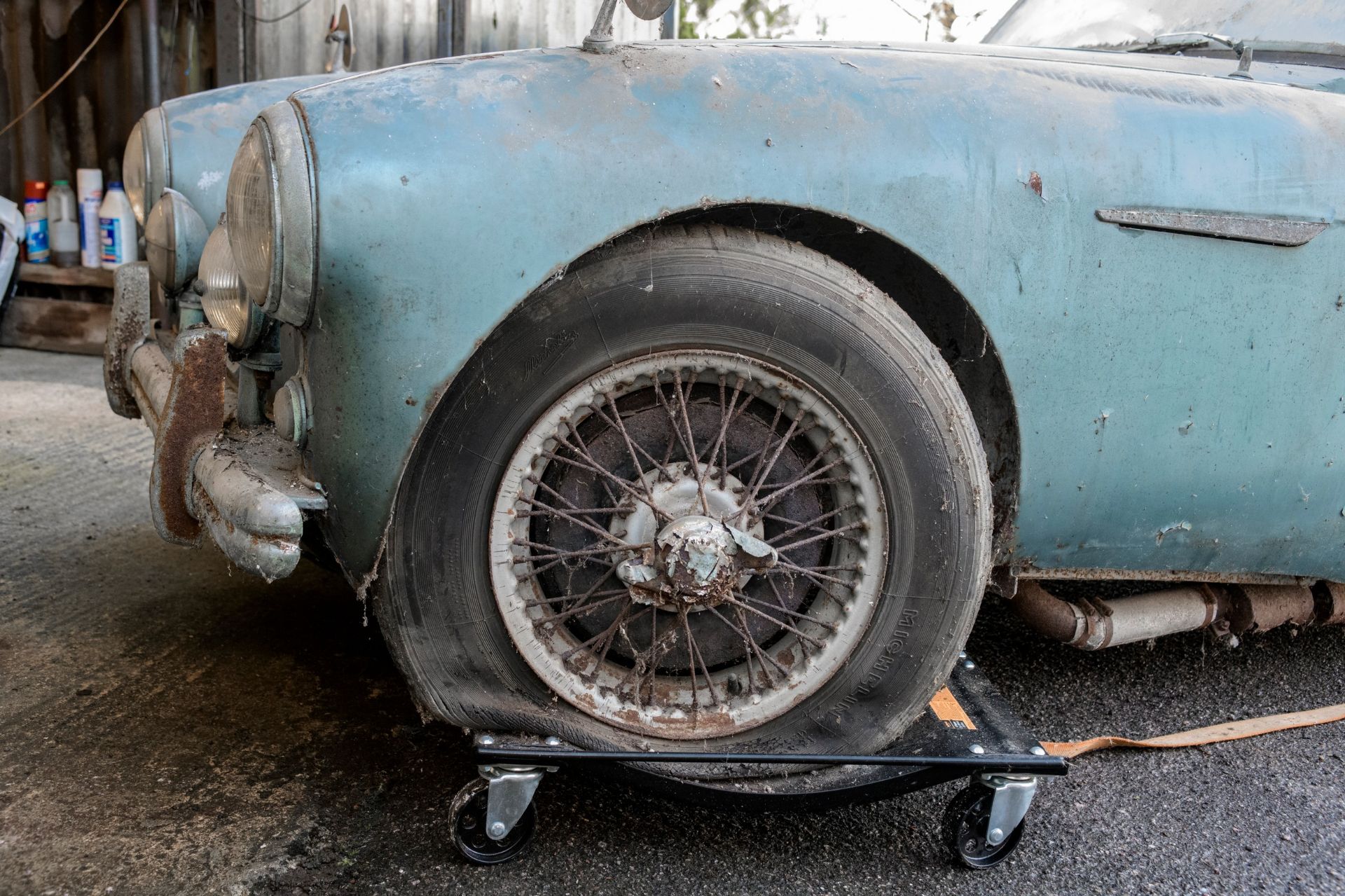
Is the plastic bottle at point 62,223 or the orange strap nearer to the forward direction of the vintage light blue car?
the plastic bottle

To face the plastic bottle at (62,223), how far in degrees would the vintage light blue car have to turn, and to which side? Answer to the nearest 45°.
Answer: approximately 45° to its right

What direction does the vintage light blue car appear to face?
to the viewer's left

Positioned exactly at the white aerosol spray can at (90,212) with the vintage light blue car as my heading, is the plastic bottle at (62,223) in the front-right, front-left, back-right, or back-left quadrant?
back-right

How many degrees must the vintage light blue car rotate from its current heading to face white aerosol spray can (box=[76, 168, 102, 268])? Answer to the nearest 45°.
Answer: approximately 45° to its right

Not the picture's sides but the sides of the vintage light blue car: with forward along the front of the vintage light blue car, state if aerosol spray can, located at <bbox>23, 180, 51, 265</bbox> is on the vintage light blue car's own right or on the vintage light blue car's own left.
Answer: on the vintage light blue car's own right

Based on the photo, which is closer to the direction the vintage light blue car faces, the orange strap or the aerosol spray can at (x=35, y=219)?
the aerosol spray can
